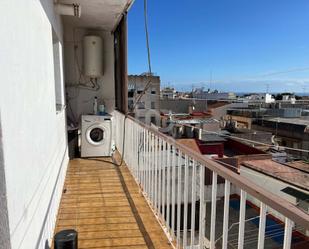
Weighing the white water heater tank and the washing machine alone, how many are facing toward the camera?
2

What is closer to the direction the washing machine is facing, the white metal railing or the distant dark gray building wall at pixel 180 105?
the white metal railing

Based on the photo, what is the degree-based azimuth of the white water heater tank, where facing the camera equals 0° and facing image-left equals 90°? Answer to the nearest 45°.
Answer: approximately 0°

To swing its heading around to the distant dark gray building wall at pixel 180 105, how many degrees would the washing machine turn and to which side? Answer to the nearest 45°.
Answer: approximately 135° to its left

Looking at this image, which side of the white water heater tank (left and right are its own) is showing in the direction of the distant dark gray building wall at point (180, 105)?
back

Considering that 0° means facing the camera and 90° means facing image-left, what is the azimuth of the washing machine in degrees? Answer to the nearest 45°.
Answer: approximately 0°
